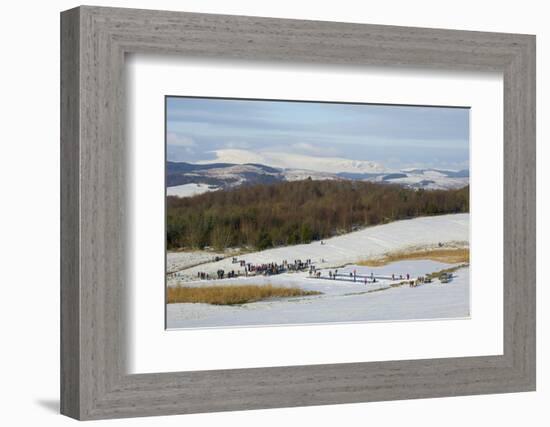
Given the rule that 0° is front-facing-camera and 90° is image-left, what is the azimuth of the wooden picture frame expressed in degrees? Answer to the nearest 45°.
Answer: approximately 315°
